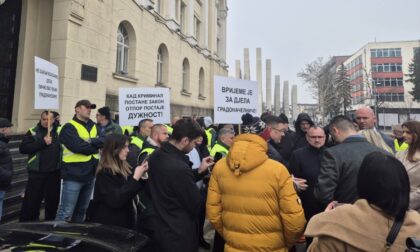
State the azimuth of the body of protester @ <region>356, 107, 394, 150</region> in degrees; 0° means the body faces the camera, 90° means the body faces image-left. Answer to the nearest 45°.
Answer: approximately 45°

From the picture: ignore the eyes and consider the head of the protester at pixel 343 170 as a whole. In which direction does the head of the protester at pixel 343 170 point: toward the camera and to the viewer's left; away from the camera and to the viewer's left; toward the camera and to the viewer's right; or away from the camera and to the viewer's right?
away from the camera and to the viewer's left

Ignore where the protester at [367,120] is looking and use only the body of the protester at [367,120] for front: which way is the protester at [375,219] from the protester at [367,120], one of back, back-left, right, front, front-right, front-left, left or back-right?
front-left

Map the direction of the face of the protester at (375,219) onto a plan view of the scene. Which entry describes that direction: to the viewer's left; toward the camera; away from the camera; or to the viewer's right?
away from the camera

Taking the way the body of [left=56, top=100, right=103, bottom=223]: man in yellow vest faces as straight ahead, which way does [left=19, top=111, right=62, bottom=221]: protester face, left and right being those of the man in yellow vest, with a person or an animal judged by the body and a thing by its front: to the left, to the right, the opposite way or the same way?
the same way

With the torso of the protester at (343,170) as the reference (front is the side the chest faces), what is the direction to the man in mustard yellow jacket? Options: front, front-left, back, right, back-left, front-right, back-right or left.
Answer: left

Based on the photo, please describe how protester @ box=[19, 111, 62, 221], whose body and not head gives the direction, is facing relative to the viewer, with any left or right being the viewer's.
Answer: facing the viewer and to the right of the viewer

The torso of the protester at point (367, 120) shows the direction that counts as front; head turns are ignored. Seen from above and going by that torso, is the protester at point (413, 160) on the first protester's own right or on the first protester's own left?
on the first protester's own left
